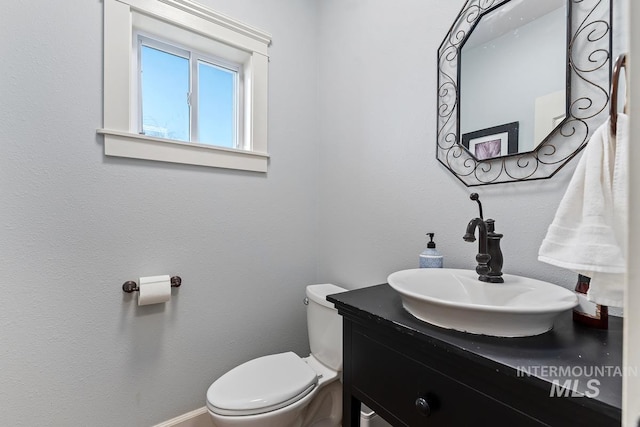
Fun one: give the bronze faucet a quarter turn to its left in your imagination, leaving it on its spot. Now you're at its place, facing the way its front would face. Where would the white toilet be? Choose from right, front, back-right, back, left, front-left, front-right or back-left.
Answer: back-right

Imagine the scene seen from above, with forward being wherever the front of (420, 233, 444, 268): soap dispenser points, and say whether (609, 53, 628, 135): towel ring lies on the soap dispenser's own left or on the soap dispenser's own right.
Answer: on the soap dispenser's own left

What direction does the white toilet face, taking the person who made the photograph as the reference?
facing the viewer and to the left of the viewer

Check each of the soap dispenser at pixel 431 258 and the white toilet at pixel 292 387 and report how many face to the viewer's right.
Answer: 0

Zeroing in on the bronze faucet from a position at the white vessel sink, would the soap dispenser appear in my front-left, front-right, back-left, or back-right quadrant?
front-left

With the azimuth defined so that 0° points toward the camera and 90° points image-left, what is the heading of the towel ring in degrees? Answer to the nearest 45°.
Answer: approximately 90°

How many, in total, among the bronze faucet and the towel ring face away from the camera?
0

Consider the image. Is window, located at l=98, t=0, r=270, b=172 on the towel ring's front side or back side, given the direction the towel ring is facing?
on the front side

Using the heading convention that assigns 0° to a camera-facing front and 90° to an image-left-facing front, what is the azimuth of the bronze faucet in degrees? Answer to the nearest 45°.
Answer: approximately 45°

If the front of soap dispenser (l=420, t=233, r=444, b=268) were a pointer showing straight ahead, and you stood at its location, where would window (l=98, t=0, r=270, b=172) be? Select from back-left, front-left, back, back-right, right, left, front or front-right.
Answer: front-right

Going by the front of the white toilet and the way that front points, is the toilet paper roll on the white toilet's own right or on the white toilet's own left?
on the white toilet's own right

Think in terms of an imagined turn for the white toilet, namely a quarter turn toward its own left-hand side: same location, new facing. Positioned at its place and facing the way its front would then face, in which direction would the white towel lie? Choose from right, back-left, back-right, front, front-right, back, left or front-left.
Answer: front
